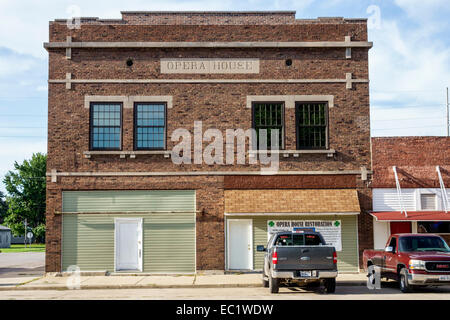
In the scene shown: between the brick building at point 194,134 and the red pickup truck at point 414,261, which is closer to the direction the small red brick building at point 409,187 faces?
the red pickup truck

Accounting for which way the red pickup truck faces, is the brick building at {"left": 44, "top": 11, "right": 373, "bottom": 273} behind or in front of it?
behind

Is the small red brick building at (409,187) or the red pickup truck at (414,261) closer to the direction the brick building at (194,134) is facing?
the red pickup truck

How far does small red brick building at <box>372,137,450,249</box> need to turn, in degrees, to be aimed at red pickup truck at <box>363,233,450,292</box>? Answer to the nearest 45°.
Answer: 0° — it already faces it

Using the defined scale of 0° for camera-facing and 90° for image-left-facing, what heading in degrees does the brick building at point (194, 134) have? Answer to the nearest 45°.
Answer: approximately 0°

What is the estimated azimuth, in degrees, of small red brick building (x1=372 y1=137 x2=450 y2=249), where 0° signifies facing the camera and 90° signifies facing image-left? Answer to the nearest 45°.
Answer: approximately 0°

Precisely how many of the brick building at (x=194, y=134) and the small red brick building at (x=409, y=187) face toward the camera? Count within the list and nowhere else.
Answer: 2
